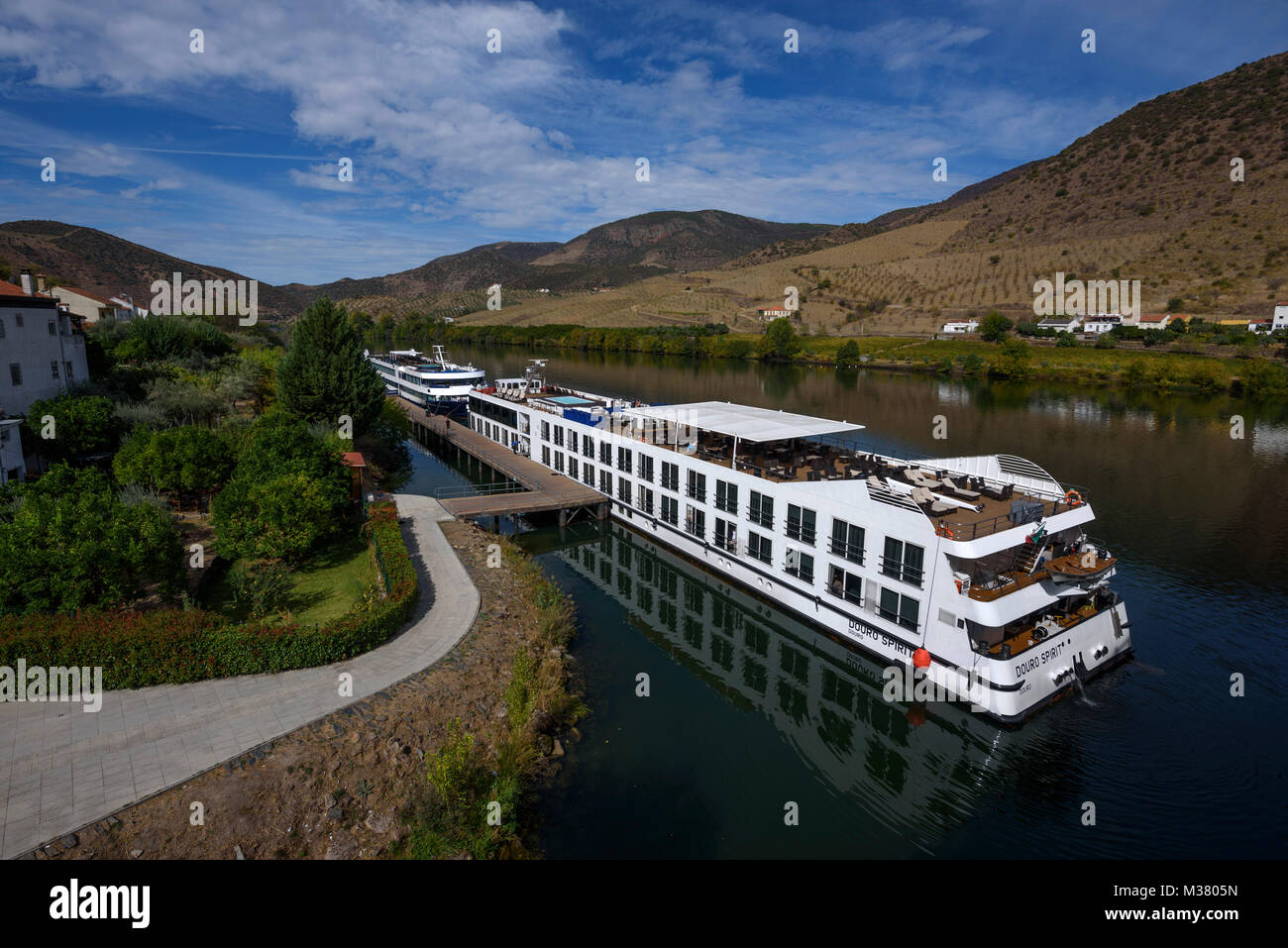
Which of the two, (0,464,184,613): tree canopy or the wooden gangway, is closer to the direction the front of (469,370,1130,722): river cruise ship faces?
the wooden gangway

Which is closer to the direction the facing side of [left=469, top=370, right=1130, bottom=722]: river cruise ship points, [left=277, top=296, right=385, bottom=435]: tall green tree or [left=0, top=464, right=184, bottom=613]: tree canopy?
the tall green tree

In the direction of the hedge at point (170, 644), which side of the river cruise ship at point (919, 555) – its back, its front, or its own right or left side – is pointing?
left

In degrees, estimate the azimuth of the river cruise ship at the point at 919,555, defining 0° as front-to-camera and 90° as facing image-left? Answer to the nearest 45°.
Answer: approximately 135°

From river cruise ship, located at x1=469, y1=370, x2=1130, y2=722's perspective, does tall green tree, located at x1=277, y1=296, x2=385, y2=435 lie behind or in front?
in front

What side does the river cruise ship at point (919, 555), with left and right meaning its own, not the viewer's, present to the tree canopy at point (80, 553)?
left
